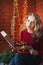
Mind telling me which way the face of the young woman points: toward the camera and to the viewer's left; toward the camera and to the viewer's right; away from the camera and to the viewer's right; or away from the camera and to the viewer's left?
toward the camera and to the viewer's left

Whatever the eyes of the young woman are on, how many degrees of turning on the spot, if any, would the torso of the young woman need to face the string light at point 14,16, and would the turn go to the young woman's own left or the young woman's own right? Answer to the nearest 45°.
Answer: approximately 135° to the young woman's own right

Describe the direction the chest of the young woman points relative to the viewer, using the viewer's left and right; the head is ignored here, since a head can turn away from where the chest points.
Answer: facing the viewer and to the left of the viewer
